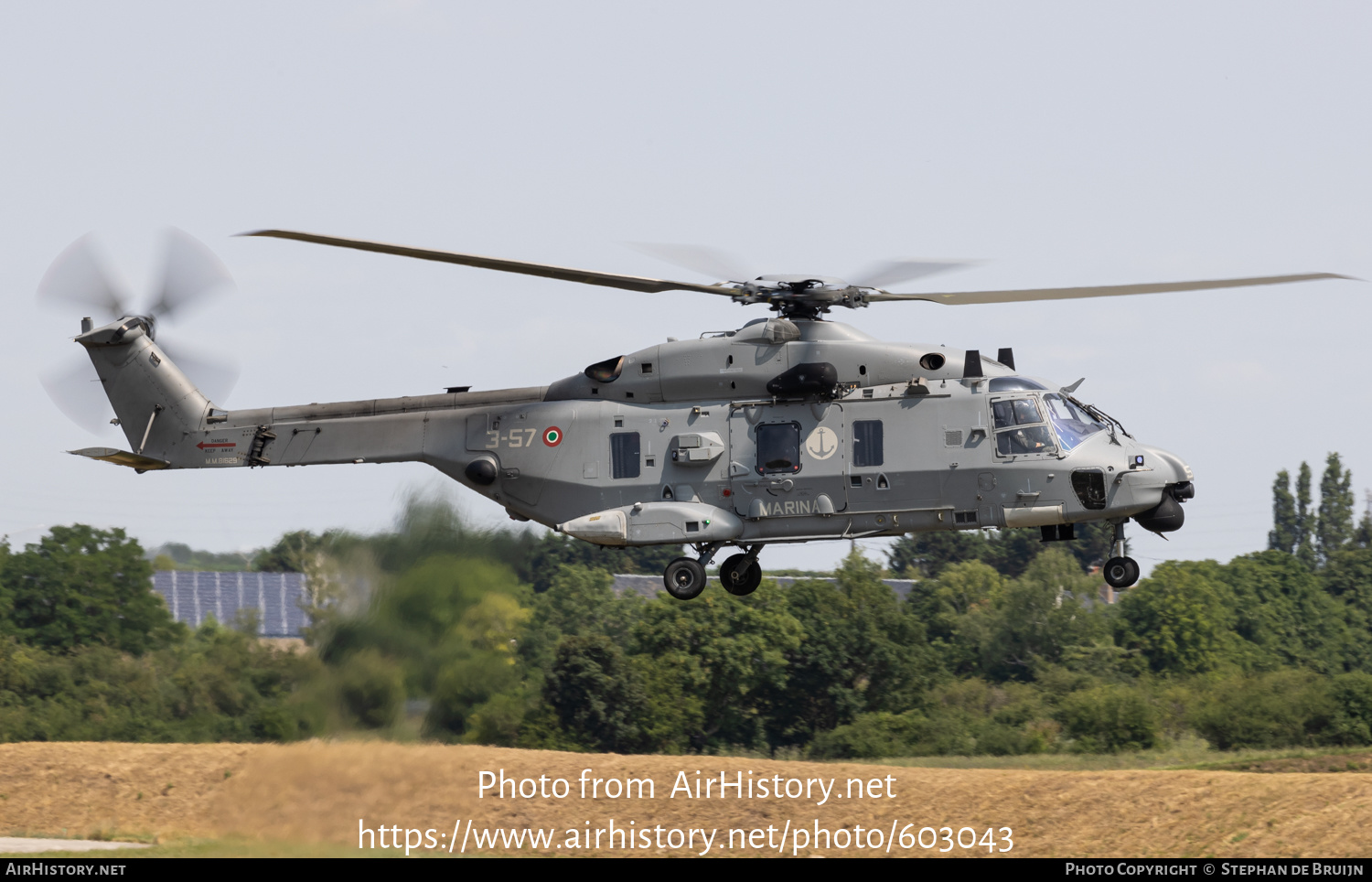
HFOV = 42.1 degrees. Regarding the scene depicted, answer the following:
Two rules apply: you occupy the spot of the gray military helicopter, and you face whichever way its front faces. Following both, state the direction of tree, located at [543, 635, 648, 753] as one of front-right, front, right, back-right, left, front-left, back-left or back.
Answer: left

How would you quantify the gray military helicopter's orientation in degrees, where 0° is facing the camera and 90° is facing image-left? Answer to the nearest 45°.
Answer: approximately 270°
